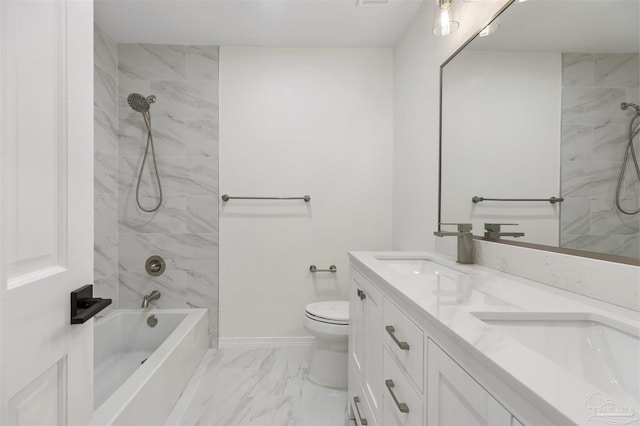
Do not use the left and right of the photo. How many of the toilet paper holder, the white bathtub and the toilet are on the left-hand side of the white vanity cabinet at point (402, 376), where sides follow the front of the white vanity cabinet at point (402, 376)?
0

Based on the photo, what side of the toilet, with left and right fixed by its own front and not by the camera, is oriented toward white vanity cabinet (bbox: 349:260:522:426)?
left

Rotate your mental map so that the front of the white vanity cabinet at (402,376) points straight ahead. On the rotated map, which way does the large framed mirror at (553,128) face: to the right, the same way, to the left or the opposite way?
the same way

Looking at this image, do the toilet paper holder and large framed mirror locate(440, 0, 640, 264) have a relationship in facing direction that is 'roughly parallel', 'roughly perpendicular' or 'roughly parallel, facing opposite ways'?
roughly perpendicular

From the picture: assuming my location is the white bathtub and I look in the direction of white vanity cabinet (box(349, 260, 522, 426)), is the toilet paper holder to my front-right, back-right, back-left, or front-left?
front-left

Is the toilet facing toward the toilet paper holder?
no

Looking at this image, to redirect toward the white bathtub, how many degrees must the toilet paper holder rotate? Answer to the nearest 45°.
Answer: approximately 45° to its right

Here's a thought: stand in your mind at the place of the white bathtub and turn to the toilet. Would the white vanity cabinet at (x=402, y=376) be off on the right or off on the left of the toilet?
right

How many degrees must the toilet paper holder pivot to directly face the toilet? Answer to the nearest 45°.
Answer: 0° — it already faces it

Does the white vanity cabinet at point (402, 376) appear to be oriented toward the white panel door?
yes

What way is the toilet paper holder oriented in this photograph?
toward the camera

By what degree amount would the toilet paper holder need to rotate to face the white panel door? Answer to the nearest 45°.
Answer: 0° — it already faces it
